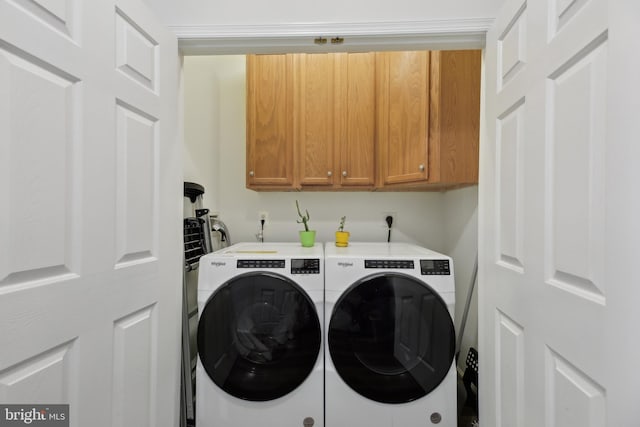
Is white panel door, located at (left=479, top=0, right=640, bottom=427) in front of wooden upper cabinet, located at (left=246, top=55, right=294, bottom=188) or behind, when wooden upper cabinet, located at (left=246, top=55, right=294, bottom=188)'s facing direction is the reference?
in front

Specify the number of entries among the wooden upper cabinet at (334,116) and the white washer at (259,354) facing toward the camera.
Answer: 2

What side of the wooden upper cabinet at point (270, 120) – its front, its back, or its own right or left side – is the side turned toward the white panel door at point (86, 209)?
front

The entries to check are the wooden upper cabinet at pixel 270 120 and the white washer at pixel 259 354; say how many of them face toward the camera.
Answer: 2

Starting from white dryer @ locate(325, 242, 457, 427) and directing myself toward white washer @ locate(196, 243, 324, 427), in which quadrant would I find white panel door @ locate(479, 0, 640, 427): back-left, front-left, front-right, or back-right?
back-left

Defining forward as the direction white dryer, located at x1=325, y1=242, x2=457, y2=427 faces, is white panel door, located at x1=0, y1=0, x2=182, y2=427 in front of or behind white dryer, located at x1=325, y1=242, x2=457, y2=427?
in front

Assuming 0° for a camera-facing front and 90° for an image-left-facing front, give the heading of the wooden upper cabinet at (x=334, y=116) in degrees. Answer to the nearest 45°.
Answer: approximately 0°
